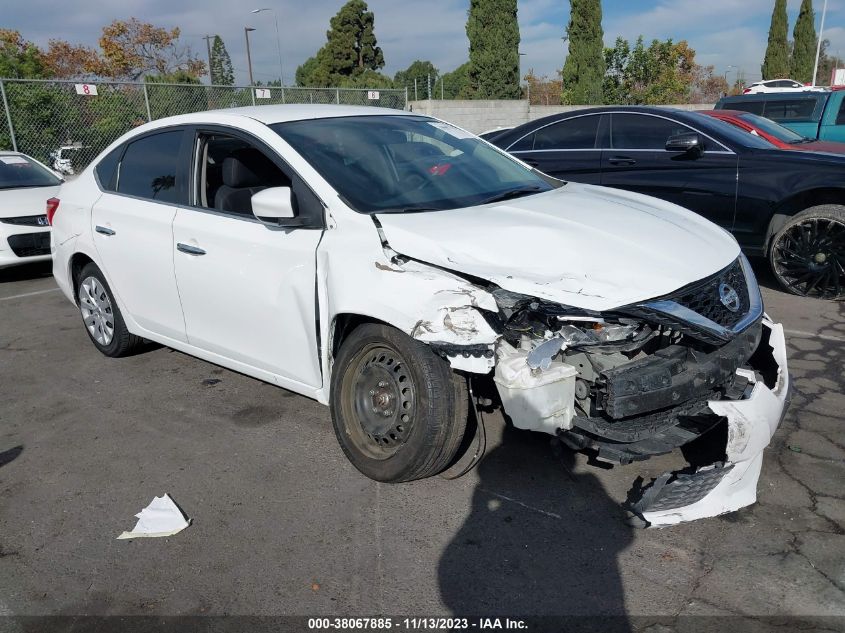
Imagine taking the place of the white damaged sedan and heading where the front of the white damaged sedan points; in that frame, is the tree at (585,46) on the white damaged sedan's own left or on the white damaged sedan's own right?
on the white damaged sedan's own left

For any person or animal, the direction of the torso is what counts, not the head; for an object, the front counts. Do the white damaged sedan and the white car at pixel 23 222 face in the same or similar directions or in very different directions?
same or similar directions

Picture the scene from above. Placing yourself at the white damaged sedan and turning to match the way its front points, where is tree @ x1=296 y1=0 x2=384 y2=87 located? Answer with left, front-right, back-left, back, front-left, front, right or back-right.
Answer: back-left

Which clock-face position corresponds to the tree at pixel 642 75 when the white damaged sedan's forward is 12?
The tree is roughly at 8 o'clock from the white damaged sedan.

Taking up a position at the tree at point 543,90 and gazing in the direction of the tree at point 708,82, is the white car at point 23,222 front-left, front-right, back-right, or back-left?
back-right

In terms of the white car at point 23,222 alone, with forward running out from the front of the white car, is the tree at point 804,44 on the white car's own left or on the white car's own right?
on the white car's own left

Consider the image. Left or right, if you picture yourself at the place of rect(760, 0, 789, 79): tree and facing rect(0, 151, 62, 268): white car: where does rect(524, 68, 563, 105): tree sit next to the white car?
right

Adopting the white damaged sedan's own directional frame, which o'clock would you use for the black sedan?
The black sedan is roughly at 9 o'clock from the white damaged sedan.

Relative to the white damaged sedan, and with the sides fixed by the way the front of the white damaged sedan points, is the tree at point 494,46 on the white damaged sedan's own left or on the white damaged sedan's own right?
on the white damaged sedan's own left

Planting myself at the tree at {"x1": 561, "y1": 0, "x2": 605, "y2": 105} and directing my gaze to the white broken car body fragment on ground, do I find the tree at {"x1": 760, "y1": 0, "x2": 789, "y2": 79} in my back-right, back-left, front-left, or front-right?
back-left

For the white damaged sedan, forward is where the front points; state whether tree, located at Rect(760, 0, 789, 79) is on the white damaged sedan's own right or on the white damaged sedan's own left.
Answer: on the white damaged sedan's own left

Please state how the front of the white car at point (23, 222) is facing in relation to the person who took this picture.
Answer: facing the viewer and to the right of the viewer

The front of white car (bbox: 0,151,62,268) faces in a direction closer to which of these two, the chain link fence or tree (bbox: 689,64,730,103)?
the tree

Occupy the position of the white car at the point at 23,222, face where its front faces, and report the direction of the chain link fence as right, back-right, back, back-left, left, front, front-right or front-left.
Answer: back-left

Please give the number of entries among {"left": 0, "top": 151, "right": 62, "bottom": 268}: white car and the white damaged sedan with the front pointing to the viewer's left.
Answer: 0

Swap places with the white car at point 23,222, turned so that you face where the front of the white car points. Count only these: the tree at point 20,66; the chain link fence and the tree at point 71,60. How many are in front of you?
0

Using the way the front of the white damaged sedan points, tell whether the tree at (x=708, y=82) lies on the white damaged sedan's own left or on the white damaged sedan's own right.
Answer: on the white damaged sedan's own left

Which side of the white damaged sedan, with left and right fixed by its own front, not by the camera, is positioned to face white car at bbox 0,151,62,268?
back
